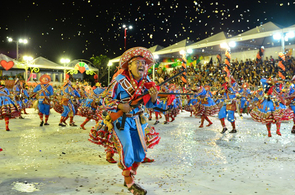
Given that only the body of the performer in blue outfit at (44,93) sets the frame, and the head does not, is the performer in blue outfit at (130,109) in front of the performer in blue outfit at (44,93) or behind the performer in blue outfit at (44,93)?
in front

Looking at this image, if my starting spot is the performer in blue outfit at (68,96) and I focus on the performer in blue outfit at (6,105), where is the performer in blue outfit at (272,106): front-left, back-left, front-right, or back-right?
back-left

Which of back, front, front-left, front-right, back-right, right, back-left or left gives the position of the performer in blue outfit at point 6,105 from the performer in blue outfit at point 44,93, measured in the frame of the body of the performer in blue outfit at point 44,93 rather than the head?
front-right

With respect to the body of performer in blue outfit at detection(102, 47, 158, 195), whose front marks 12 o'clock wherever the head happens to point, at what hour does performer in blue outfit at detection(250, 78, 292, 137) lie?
performer in blue outfit at detection(250, 78, 292, 137) is roughly at 9 o'clock from performer in blue outfit at detection(102, 47, 158, 195).

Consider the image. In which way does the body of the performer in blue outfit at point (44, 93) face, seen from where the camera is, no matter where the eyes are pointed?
toward the camera

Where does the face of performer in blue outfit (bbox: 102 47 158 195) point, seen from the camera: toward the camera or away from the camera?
toward the camera

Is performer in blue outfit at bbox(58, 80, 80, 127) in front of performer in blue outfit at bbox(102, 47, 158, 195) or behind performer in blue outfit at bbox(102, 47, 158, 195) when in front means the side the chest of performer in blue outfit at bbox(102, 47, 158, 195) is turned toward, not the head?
behind

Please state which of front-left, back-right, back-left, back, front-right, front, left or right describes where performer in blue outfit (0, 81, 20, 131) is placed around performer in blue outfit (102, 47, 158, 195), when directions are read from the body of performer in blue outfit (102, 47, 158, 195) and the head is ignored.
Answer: back

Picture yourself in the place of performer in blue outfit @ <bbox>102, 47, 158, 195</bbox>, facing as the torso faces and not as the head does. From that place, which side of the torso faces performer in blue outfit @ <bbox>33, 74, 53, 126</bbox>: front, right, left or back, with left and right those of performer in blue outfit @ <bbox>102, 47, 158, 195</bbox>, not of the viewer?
back

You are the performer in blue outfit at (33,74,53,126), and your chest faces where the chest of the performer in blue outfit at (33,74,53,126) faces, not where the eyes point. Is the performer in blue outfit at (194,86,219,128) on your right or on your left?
on your left

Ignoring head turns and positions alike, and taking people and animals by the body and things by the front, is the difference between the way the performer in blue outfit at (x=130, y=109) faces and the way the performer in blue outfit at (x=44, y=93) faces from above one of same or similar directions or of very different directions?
same or similar directions

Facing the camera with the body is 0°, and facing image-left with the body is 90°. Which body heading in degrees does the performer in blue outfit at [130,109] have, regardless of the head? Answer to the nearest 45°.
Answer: approximately 315°

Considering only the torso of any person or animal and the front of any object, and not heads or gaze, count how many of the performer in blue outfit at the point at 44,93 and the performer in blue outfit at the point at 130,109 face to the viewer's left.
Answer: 0
